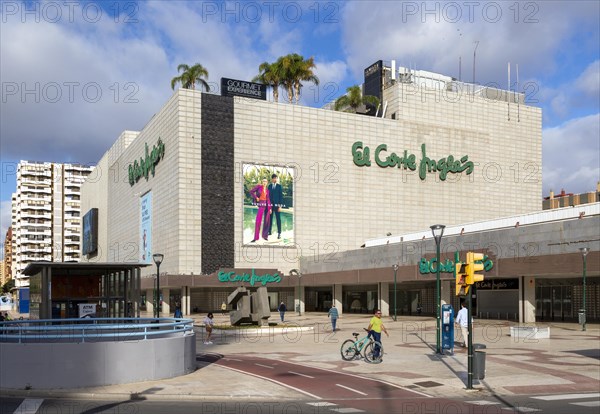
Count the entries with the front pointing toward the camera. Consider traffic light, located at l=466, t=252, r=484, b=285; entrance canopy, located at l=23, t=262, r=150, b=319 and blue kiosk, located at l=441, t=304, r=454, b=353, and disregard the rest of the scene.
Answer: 2

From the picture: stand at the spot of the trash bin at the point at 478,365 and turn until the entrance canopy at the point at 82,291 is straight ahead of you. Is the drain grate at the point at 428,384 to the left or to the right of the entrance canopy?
left

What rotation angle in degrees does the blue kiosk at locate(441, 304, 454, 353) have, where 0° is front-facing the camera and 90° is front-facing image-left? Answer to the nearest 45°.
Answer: approximately 0°

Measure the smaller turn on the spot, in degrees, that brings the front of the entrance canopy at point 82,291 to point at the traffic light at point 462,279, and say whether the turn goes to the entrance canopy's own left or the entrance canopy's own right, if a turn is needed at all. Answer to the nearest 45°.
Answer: approximately 45° to the entrance canopy's own left

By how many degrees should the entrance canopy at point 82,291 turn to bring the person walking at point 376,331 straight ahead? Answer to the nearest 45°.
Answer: approximately 45° to its left
